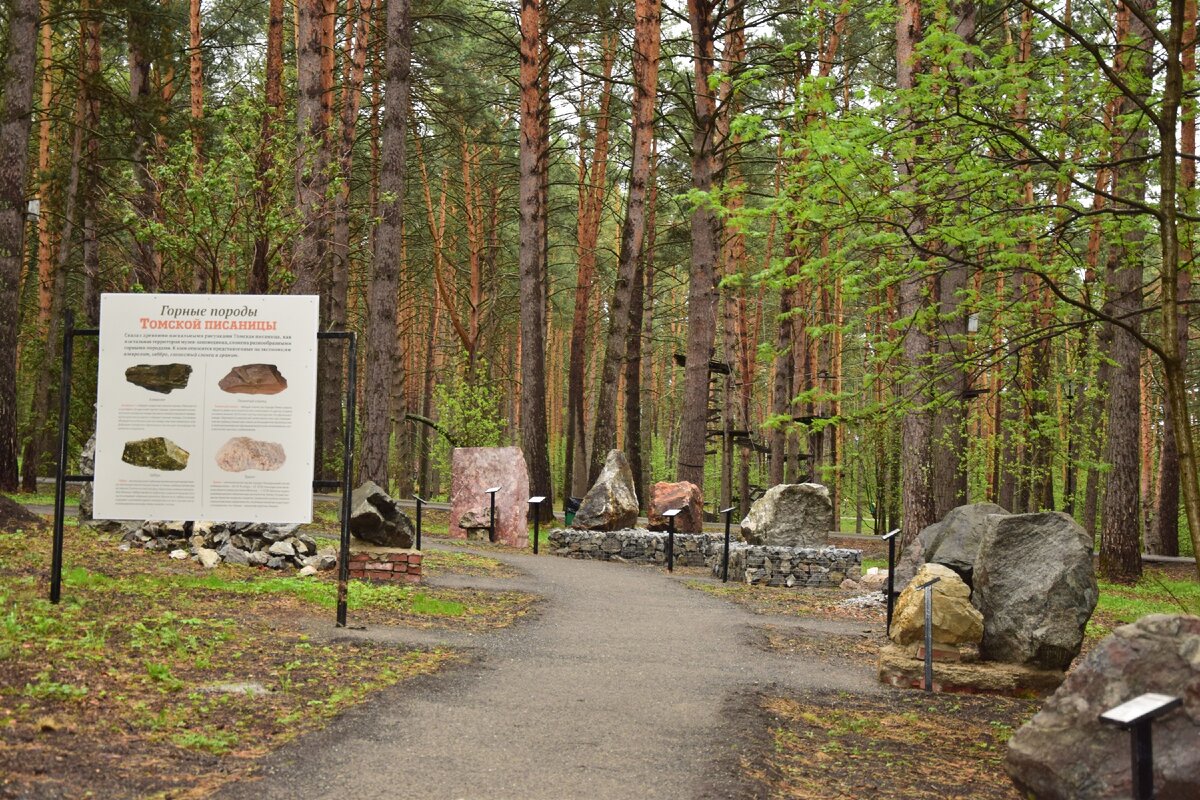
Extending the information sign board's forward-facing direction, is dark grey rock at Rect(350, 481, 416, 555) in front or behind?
behind

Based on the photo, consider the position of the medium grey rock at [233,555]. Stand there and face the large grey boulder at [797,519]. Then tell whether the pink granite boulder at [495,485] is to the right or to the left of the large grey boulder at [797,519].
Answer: left

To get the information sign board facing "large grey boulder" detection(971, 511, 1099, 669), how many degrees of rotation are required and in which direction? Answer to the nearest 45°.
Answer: approximately 90° to its left

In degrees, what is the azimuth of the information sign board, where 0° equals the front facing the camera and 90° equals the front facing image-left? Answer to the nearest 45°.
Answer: approximately 0°

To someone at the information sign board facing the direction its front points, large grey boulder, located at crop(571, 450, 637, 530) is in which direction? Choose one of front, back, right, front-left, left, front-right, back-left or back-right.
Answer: back-left

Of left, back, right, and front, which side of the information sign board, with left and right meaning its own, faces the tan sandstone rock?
left

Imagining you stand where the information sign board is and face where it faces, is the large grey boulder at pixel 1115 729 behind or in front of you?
in front

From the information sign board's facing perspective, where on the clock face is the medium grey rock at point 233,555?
The medium grey rock is roughly at 6 o'clock from the information sign board.

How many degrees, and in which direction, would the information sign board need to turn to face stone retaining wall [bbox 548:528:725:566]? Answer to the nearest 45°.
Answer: approximately 135° to its left
